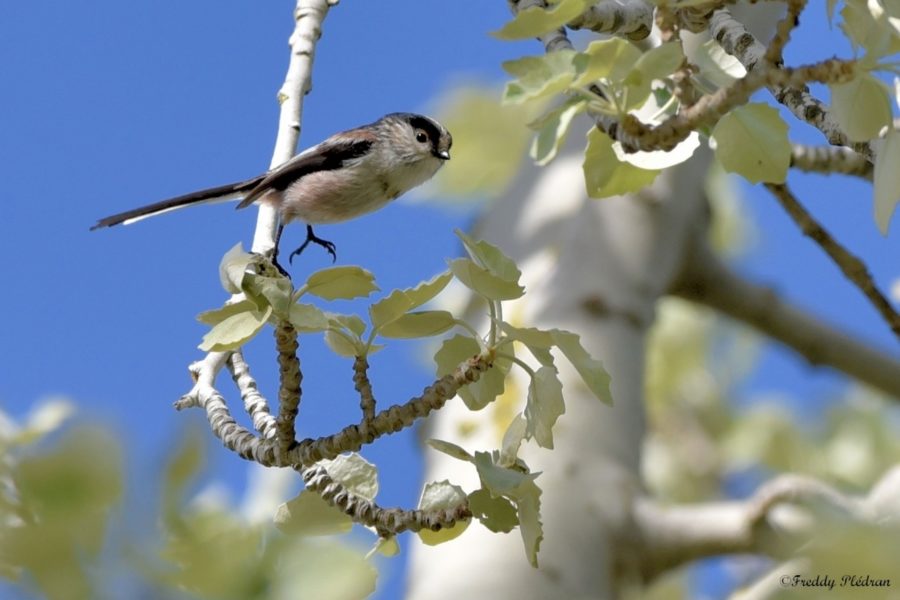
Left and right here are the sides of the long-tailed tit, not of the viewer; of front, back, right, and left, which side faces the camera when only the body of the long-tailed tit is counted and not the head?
right
